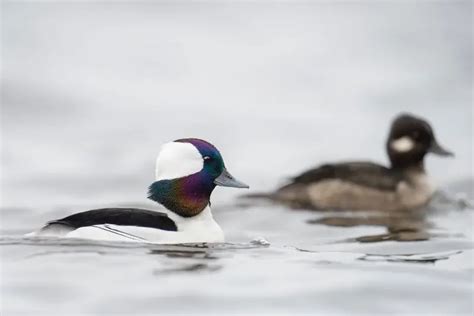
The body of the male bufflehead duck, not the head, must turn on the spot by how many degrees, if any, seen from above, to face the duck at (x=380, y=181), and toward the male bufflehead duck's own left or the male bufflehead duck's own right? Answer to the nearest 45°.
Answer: approximately 45° to the male bufflehead duck's own left

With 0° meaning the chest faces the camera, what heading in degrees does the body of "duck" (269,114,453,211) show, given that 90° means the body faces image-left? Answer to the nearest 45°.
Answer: approximately 270°

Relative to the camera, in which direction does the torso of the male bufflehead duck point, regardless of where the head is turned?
to the viewer's right

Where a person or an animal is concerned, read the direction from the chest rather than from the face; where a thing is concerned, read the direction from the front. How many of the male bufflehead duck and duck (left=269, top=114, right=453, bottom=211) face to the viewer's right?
2

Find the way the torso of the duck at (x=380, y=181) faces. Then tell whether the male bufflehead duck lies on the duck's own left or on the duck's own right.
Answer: on the duck's own right
